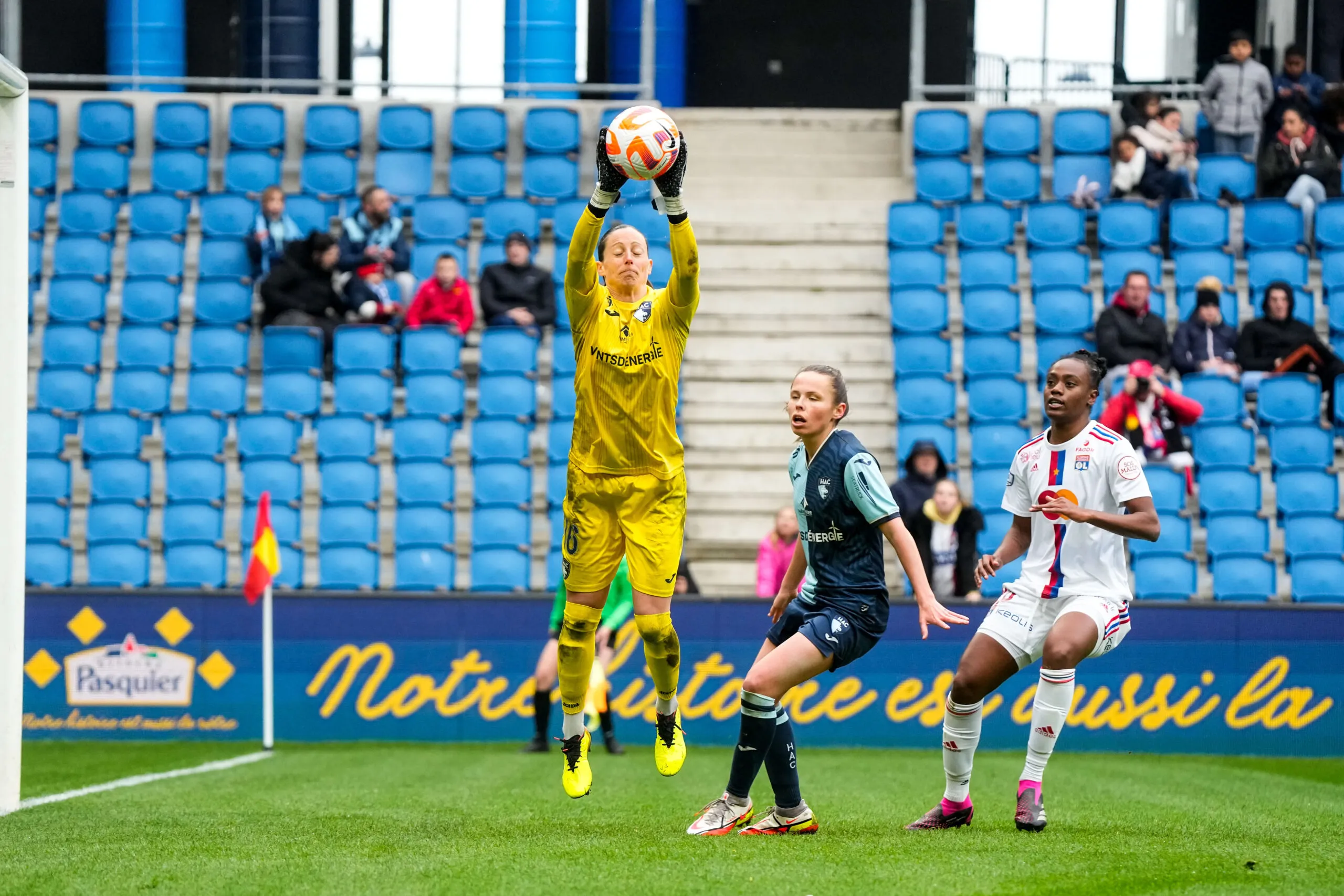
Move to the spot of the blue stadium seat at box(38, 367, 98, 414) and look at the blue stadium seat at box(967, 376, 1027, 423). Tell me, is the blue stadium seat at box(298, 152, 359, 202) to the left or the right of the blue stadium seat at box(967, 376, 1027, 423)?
left

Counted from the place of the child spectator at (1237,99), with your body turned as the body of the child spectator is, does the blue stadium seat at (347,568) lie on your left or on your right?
on your right

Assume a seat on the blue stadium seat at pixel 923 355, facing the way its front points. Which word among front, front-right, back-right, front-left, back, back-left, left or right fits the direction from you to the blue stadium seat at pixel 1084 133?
back-left

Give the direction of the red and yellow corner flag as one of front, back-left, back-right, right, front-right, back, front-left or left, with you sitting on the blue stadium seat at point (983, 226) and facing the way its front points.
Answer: front-right

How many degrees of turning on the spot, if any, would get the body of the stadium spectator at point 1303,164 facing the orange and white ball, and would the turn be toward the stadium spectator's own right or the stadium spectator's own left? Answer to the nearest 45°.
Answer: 0° — they already face it

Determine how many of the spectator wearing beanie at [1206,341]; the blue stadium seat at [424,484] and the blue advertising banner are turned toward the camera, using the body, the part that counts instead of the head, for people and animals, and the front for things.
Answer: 3

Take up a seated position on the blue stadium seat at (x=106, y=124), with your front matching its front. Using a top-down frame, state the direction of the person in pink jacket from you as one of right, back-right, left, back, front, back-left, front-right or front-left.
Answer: front-left

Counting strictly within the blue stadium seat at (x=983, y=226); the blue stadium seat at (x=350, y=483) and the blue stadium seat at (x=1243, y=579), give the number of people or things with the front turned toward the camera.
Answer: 3

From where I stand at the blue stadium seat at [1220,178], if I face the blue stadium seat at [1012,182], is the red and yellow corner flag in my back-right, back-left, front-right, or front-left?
front-left

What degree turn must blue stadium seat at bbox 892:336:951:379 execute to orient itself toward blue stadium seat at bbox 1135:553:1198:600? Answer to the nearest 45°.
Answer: approximately 45° to its left

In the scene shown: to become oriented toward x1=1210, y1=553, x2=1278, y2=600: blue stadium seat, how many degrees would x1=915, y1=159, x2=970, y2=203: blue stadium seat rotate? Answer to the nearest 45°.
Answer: approximately 45° to its left

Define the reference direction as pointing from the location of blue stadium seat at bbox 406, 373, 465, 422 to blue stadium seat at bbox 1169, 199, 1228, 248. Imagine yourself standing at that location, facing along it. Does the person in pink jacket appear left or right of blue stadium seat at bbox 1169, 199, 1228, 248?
right

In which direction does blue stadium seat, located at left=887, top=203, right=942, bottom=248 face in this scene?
toward the camera

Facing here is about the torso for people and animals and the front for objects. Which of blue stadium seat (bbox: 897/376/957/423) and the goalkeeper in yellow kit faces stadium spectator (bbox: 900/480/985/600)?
the blue stadium seat

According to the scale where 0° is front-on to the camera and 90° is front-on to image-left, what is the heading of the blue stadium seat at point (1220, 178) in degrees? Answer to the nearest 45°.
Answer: approximately 0°

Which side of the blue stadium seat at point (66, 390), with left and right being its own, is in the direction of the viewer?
front

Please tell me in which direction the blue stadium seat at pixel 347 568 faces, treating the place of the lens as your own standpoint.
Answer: facing the viewer

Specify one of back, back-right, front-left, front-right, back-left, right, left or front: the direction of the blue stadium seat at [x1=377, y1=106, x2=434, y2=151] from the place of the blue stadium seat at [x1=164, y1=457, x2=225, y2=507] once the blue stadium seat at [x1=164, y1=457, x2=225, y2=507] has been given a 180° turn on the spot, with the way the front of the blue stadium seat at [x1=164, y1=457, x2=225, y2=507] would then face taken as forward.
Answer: front-right

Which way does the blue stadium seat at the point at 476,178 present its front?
toward the camera

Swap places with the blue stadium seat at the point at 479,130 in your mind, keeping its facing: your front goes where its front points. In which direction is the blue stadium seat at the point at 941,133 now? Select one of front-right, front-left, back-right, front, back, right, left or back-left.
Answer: left
